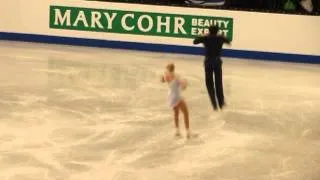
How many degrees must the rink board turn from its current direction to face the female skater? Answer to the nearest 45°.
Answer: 0° — it already faces them

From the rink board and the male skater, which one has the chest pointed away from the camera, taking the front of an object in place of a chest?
the male skater

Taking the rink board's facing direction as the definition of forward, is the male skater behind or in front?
in front

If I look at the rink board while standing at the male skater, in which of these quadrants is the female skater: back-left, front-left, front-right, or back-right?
back-left

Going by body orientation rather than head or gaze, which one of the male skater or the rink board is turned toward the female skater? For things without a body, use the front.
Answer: the rink board

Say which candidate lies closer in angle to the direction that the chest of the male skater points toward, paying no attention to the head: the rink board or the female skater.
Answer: the rink board

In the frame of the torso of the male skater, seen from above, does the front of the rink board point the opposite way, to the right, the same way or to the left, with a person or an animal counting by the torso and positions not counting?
the opposite way

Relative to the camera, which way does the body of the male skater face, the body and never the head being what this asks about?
away from the camera

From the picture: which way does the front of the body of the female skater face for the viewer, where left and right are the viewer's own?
facing away from the viewer and to the left of the viewer

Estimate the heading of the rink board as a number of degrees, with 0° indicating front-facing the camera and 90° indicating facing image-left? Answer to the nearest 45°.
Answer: approximately 0°

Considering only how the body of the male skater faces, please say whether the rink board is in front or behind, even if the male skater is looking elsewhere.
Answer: in front

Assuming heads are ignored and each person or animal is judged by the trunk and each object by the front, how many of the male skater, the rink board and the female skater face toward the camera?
1

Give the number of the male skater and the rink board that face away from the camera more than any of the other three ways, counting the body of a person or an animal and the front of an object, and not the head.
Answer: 1
